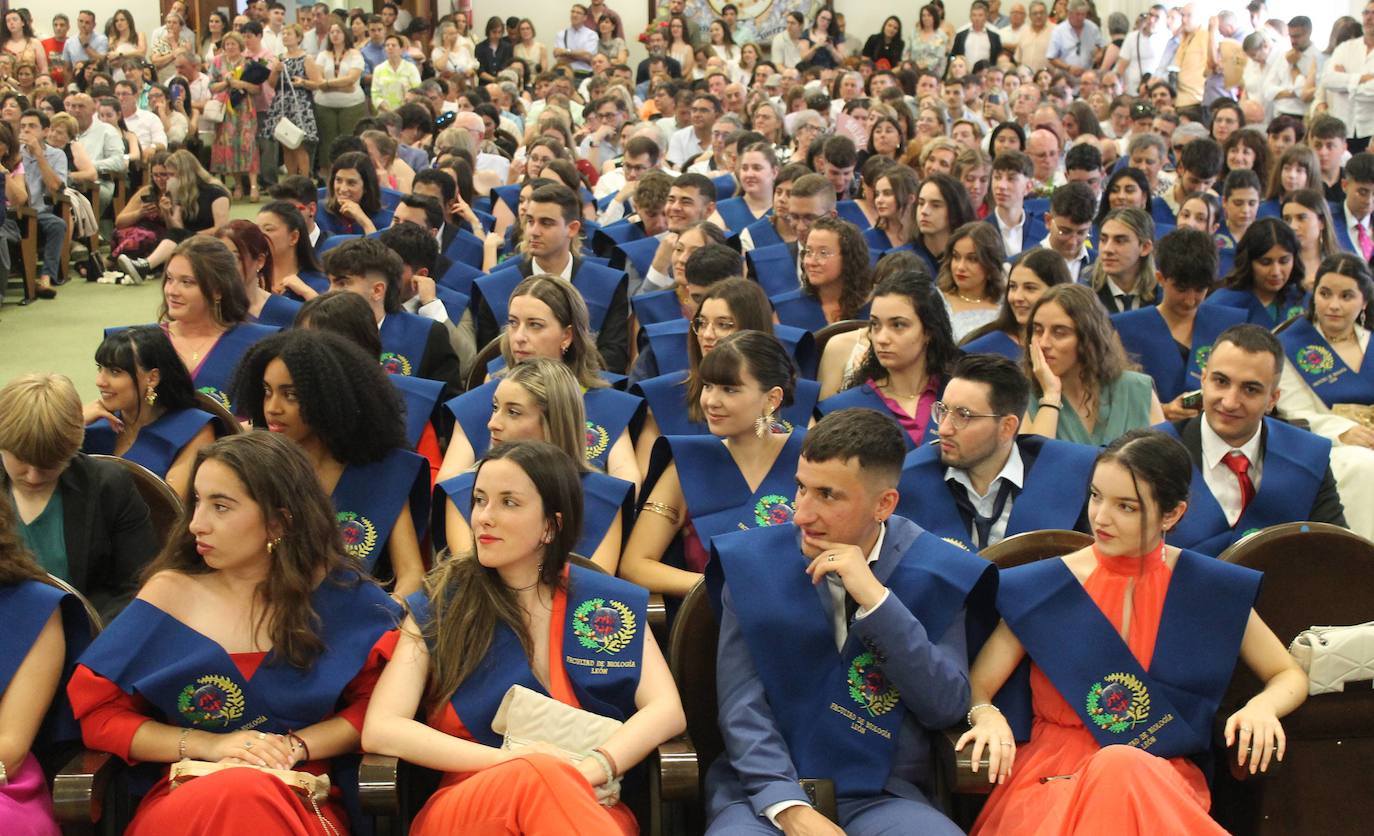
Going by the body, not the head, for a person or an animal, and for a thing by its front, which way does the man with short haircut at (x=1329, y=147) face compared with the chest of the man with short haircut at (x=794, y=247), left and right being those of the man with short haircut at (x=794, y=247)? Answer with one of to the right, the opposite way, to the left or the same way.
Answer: the same way

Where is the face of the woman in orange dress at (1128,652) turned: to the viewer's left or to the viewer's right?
to the viewer's left

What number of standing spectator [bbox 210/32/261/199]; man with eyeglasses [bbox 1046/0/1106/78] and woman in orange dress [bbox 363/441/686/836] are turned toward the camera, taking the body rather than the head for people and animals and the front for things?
3

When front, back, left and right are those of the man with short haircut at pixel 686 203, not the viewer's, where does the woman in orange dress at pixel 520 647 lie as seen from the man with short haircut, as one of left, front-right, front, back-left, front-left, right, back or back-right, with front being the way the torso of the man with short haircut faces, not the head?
front-left

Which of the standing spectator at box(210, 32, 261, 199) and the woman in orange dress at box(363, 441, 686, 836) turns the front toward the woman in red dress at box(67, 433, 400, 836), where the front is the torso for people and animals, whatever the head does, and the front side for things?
the standing spectator

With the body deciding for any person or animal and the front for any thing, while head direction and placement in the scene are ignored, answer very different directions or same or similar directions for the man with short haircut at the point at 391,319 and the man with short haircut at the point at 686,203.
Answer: same or similar directions

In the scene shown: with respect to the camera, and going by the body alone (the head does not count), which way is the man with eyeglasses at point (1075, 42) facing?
toward the camera

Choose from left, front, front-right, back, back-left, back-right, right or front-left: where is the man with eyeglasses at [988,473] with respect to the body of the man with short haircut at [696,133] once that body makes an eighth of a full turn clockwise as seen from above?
left

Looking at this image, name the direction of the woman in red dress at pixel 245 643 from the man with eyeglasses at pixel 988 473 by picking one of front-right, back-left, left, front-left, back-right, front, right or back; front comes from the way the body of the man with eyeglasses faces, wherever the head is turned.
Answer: front

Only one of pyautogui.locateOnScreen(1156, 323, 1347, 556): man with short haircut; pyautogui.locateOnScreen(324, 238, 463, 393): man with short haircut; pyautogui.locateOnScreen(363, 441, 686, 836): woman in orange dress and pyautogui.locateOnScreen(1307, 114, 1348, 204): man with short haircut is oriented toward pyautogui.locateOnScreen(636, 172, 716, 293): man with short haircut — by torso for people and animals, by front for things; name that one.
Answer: pyautogui.locateOnScreen(1307, 114, 1348, 204): man with short haircut

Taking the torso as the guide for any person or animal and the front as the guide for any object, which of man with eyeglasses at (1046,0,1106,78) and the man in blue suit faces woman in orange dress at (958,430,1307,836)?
the man with eyeglasses

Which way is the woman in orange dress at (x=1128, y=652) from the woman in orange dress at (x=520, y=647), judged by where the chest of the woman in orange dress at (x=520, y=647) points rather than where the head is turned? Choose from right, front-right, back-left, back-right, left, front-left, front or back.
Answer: left

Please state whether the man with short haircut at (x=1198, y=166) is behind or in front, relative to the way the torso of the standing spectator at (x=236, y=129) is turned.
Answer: in front

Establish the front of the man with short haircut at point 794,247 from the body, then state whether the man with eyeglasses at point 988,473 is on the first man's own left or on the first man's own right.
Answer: on the first man's own left

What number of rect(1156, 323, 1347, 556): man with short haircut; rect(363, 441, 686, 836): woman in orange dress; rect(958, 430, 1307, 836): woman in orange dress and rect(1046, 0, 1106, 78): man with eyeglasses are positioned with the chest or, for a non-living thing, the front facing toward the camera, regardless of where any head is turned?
4

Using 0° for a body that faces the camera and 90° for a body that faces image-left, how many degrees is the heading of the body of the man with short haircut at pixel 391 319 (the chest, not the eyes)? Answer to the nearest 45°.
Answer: approximately 45°

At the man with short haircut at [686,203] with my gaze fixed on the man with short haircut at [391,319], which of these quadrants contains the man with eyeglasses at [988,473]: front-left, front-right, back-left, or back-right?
front-left

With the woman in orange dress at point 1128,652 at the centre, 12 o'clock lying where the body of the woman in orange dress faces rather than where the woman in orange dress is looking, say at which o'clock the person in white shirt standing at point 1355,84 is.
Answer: The person in white shirt standing is roughly at 6 o'clock from the woman in orange dress.

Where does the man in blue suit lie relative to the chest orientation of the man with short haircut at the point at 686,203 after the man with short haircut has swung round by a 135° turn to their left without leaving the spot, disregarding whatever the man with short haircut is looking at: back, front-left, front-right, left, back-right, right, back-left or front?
right

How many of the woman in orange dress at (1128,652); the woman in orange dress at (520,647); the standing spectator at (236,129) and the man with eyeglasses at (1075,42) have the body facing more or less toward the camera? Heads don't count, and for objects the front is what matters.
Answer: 4
